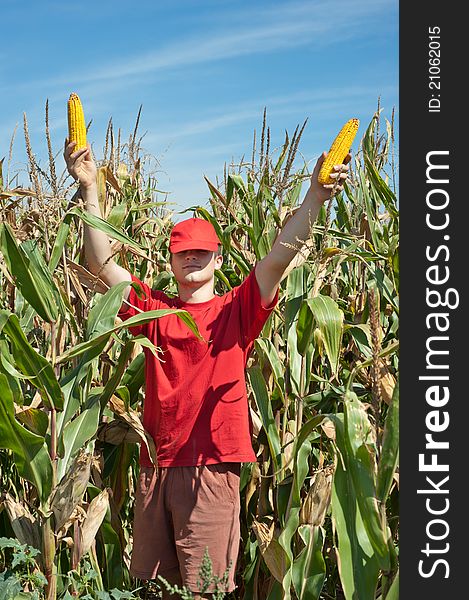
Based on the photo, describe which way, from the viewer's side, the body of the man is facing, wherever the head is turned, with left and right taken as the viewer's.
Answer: facing the viewer
